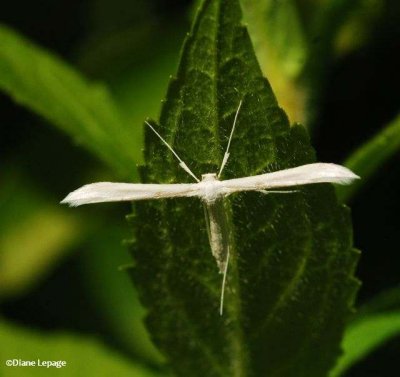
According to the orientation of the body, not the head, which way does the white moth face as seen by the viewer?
away from the camera

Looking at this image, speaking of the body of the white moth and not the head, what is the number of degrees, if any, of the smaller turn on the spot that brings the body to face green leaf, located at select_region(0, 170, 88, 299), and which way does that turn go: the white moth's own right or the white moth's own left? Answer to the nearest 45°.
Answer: approximately 45° to the white moth's own left
